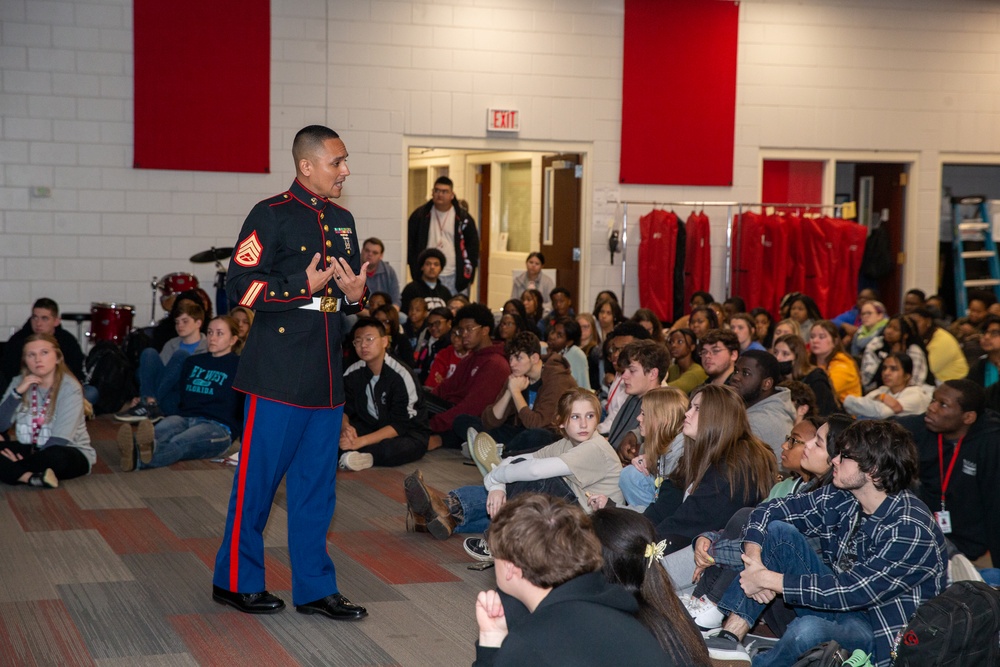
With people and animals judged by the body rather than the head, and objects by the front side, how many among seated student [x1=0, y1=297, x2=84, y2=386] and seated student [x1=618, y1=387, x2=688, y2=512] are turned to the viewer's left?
1

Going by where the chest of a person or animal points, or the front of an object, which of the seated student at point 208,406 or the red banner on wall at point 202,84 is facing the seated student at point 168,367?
the red banner on wall

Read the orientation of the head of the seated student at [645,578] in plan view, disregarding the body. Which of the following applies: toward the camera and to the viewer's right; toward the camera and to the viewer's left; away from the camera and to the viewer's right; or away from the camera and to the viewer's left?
away from the camera and to the viewer's left

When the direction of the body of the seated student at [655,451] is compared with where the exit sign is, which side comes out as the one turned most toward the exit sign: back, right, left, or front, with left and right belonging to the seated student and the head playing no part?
right

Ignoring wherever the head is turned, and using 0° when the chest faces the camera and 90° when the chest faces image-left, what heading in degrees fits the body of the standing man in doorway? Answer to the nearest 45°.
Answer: approximately 0°

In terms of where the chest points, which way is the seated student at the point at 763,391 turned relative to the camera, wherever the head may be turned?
to the viewer's left

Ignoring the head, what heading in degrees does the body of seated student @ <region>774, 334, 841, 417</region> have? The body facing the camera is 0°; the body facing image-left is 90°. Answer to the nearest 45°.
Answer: approximately 45°

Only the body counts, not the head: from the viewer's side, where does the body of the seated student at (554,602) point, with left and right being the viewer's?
facing away from the viewer and to the left of the viewer
